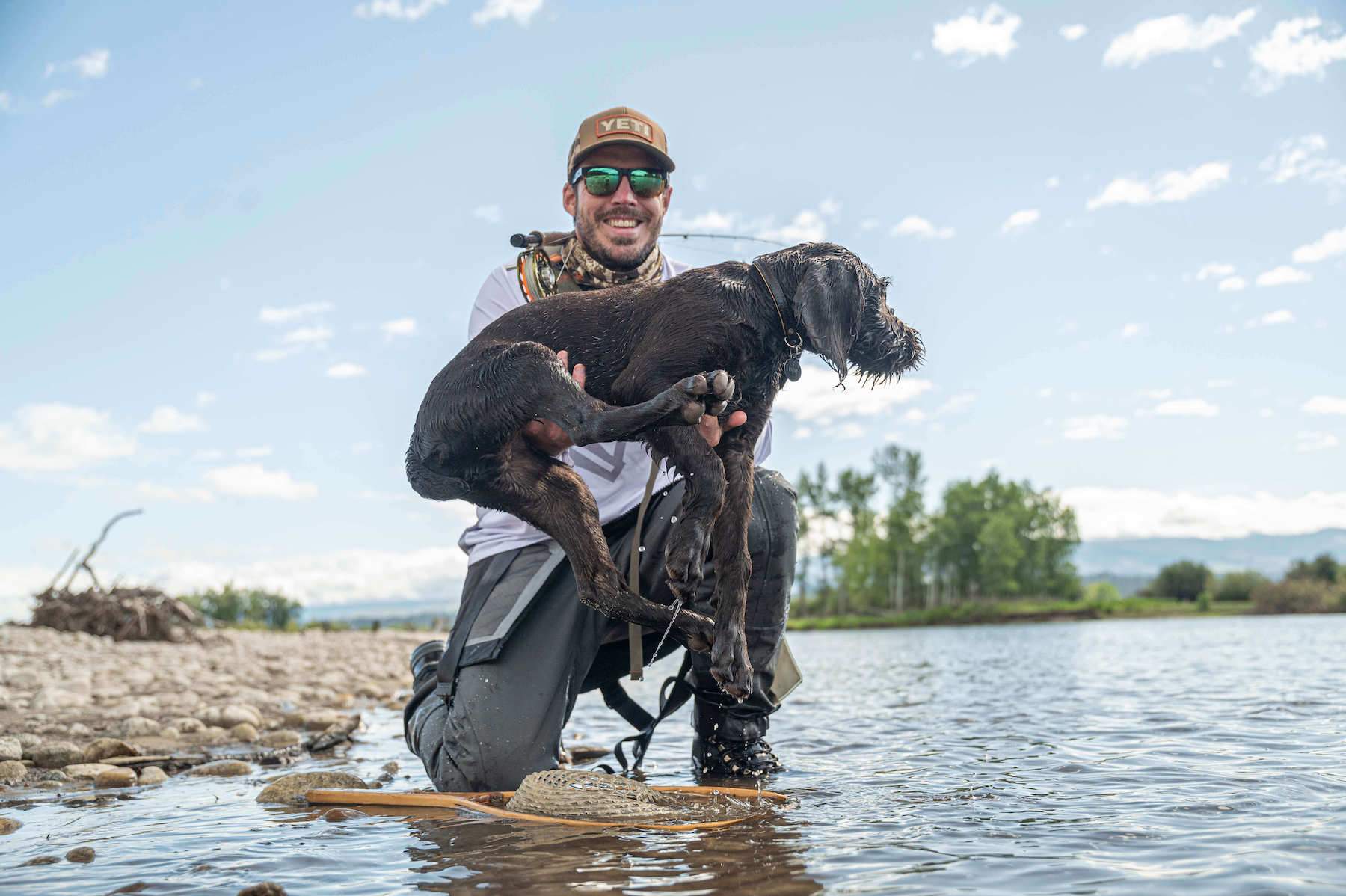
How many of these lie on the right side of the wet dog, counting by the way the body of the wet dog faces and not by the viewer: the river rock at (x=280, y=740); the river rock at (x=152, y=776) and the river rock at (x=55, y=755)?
0

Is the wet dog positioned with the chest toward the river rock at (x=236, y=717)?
no

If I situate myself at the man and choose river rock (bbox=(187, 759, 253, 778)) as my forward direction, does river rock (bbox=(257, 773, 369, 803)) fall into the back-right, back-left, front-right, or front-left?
front-left

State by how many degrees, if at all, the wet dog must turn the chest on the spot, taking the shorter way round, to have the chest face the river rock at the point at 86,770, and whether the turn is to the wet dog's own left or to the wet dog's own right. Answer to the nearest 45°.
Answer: approximately 135° to the wet dog's own left

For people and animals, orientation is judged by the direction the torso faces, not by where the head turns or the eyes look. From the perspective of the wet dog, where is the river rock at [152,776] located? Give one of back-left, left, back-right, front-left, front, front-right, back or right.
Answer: back-left

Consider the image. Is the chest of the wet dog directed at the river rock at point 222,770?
no

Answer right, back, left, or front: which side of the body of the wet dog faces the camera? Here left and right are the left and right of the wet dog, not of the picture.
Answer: right

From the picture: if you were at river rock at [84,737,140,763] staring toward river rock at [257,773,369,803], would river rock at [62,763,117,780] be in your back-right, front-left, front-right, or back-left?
front-right

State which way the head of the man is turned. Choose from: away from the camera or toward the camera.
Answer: toward the camera

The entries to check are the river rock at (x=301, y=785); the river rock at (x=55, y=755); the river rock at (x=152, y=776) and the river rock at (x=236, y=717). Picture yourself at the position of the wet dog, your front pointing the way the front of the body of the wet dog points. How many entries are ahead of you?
0

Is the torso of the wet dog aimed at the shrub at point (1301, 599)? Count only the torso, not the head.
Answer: no

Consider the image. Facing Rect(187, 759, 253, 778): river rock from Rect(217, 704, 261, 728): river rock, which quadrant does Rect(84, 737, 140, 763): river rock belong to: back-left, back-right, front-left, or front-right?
front-right

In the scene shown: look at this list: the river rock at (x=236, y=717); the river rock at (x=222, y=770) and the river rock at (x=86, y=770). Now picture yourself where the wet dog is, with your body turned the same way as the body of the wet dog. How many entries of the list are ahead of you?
0
